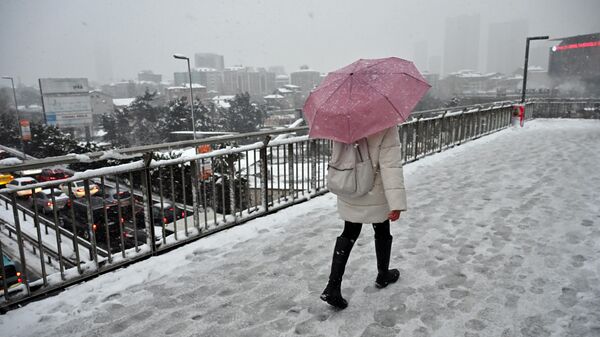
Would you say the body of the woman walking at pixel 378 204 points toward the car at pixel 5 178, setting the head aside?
no

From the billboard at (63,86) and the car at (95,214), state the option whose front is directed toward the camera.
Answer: the billboard

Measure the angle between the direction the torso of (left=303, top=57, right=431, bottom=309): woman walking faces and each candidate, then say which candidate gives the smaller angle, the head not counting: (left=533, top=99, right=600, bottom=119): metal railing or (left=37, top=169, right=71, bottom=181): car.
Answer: the metal railing

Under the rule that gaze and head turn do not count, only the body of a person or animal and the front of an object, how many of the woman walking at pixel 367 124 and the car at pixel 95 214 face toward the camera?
0

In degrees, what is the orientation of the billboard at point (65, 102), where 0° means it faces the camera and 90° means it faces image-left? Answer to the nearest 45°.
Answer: approximately 0°

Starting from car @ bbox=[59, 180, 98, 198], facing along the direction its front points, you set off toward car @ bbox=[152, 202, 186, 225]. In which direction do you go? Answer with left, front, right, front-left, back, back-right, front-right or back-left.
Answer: left

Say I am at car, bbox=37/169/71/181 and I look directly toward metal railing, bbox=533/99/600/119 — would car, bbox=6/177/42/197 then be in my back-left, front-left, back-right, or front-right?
back-right

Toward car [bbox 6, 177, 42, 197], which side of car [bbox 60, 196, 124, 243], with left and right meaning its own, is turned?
left

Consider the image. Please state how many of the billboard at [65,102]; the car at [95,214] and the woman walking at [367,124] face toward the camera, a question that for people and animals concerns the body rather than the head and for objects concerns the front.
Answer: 1

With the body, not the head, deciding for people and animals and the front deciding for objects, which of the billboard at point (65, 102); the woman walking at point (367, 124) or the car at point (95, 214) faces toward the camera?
the billboard

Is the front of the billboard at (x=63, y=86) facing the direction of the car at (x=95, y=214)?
yes
